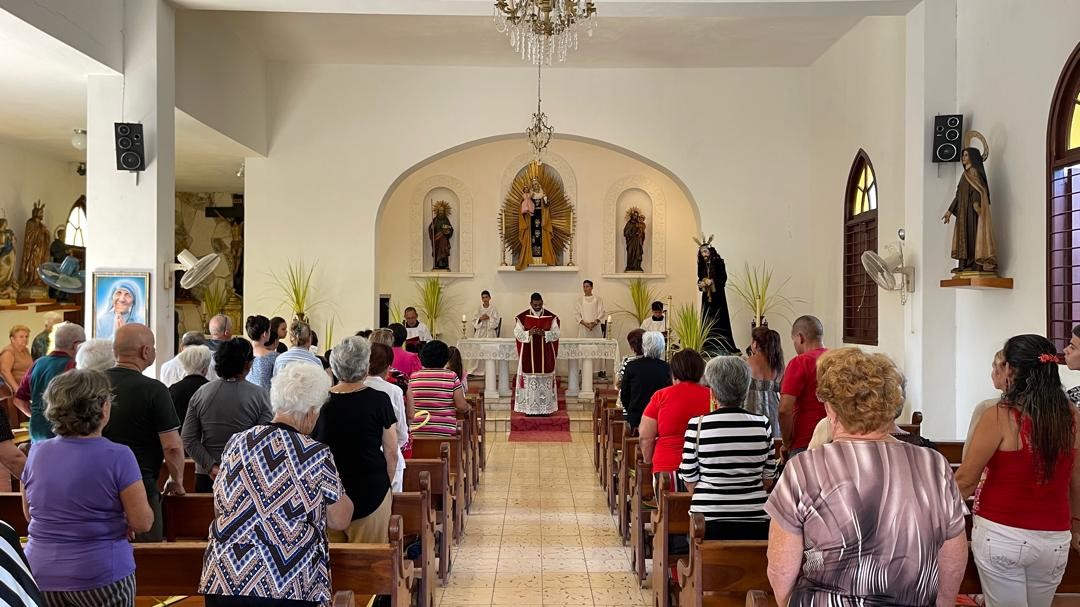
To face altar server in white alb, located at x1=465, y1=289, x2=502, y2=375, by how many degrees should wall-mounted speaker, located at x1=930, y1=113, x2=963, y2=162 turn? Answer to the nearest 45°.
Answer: approximately 135° to its right

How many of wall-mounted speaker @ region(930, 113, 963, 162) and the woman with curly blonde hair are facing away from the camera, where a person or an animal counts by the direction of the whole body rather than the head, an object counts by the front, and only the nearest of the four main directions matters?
1

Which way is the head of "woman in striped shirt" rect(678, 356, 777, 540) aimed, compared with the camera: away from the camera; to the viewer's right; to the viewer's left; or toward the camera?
away from the camera

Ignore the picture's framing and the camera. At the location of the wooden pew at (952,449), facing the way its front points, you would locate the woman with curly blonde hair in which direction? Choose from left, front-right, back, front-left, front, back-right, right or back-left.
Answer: back

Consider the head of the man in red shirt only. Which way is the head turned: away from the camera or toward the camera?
away from the camera

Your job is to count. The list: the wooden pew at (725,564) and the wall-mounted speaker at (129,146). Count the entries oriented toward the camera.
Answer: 1

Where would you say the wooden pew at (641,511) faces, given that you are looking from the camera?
facing away from the viewer

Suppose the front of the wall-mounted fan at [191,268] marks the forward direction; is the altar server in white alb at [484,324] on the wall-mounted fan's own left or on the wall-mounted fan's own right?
on the wall-mounted fan's own left

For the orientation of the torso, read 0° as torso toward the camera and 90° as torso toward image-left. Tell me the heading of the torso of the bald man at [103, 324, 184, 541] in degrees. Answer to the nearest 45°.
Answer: approximately 225°

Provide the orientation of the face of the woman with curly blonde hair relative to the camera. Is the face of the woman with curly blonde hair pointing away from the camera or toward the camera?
away from the camera

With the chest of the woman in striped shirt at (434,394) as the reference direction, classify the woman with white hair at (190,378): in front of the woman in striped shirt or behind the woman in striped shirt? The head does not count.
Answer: behind

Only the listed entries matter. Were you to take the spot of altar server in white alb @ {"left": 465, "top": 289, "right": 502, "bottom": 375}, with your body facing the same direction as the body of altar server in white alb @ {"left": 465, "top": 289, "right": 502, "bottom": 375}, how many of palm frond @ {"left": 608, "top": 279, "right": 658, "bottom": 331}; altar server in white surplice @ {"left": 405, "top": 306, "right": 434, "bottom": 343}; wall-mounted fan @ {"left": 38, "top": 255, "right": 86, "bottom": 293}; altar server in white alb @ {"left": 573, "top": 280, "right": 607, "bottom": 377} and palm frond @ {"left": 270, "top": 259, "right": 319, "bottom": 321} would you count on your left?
2

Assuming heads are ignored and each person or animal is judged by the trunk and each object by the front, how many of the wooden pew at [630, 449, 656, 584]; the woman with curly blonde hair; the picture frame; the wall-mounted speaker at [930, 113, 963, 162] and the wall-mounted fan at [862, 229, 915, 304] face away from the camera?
2
